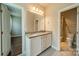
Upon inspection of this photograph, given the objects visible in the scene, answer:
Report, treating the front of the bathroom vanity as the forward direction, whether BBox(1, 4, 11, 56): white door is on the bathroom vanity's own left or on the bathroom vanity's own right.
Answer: on the bathroom vanity's own right

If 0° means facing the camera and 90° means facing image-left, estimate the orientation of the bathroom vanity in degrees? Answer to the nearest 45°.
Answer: approximately 315°
